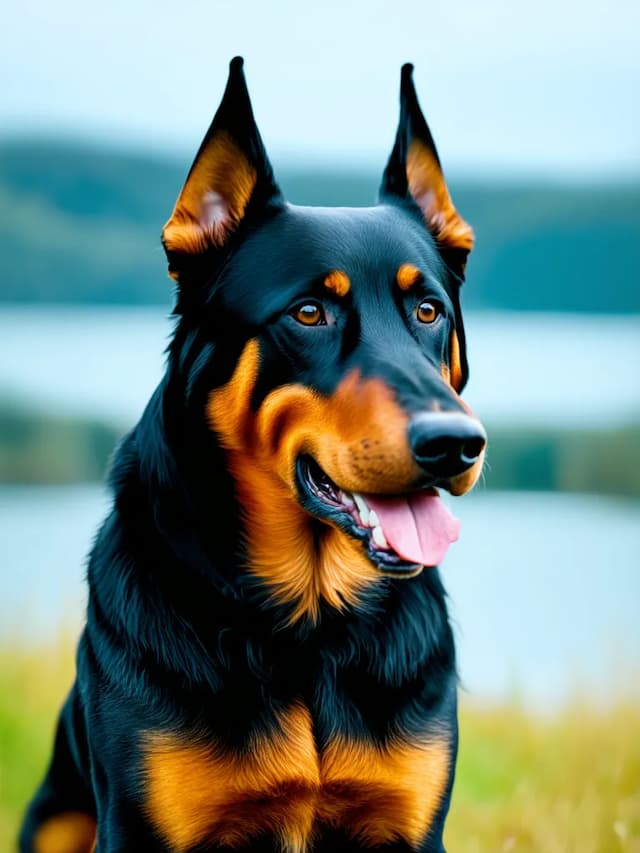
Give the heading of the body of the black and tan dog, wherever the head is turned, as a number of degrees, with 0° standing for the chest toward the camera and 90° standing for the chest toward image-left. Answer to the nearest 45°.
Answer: approximately 315°
